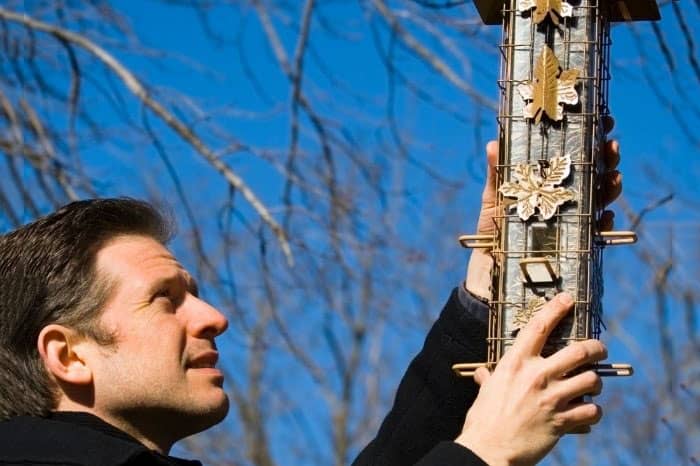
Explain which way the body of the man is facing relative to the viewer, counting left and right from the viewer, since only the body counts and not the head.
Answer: facing to the right of the viewer

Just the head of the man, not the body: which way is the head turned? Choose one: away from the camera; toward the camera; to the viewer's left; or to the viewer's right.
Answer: to the viewer's right
